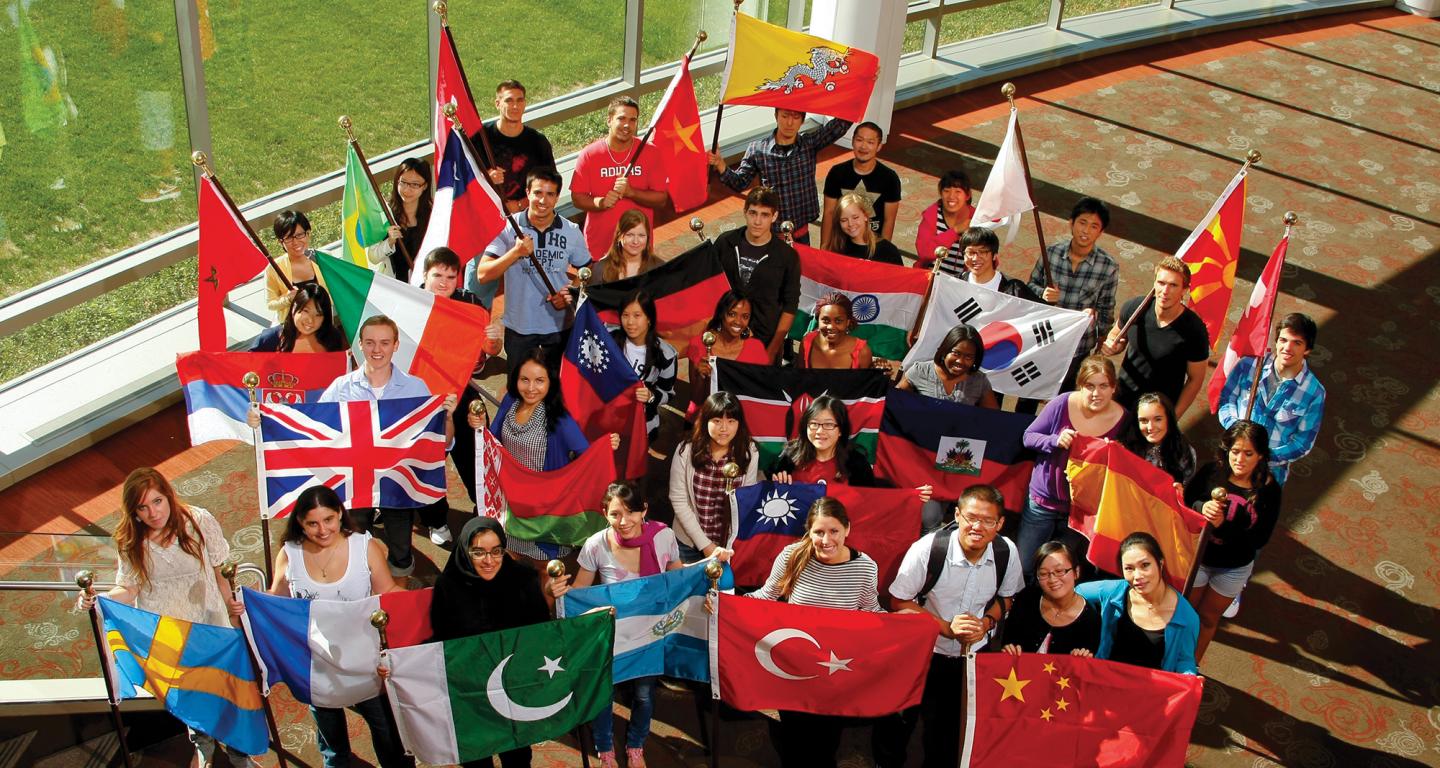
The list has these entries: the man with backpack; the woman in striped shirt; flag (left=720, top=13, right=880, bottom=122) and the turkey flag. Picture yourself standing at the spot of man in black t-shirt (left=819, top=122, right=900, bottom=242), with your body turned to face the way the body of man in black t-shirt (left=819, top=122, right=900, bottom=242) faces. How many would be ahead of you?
3

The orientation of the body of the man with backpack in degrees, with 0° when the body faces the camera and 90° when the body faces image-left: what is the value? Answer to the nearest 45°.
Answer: approximately 0°

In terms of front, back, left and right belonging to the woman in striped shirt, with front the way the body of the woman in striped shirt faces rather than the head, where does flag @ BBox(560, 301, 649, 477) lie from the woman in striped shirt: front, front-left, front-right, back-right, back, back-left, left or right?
back-right

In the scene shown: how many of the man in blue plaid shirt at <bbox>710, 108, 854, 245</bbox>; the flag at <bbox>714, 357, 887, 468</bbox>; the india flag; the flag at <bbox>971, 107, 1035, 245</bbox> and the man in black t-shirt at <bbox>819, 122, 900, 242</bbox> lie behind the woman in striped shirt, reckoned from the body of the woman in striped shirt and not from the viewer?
5

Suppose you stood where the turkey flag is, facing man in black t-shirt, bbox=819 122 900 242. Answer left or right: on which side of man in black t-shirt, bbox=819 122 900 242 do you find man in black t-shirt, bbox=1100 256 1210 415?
right

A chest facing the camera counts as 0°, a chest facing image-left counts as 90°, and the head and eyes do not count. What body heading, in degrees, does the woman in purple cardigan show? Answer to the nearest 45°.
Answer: approximately 315°

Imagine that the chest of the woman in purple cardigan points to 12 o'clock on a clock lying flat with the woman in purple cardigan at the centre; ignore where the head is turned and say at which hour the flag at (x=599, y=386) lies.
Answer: The flag is roughly at 4 o'clock from the woman in purple cardigan.

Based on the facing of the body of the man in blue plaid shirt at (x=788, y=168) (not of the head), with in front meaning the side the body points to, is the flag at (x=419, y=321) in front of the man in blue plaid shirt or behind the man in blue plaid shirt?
in front

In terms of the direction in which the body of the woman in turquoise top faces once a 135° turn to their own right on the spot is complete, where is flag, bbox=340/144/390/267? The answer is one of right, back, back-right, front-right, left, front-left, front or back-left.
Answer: front-left

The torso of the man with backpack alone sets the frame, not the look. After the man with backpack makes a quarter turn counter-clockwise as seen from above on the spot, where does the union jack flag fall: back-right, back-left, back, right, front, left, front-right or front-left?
back

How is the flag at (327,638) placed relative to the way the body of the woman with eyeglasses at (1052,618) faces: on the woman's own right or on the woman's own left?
on the woman's own right
